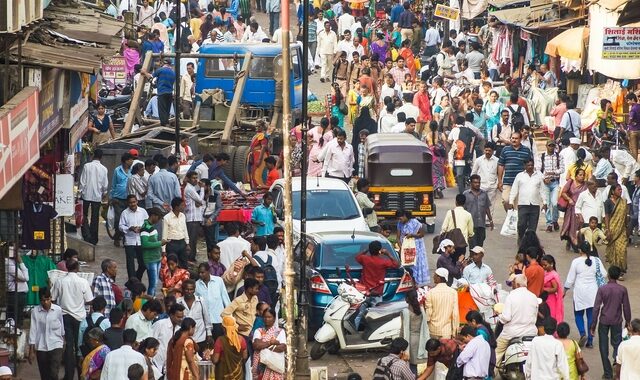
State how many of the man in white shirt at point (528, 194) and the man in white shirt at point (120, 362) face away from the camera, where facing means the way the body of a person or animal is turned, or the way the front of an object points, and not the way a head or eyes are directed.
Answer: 1

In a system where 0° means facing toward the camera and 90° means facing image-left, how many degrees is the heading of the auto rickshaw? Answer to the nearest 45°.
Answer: approximately 180°

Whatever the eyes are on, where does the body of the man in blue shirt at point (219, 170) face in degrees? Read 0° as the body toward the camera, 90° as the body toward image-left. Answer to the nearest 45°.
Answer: approximately 315°

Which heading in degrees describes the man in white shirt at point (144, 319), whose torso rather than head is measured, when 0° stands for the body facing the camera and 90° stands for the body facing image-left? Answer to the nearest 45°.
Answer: approximately 315°
